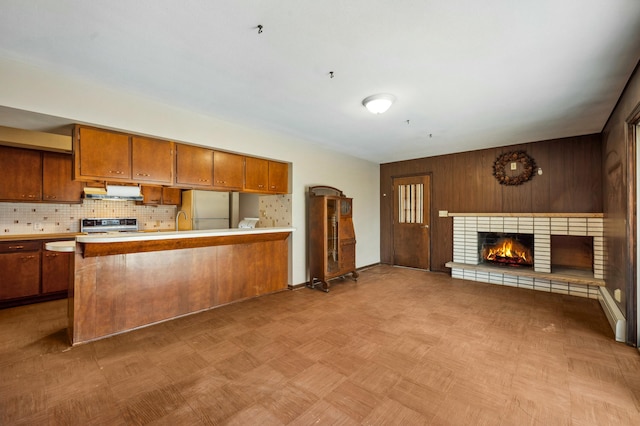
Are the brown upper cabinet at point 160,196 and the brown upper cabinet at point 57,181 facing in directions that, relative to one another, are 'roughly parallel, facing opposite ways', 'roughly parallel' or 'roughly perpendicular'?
roughly parallel

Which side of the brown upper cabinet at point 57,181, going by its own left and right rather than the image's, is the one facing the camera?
front

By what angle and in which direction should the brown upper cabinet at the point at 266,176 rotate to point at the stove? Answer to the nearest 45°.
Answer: approximately 135° to its right

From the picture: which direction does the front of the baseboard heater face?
to the viewer's left

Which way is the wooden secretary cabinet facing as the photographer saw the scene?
facing the viewer and to the right of the viewer

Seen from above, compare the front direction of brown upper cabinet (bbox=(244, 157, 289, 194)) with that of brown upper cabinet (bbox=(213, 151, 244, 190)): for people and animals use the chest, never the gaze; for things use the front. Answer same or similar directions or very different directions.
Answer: same or similar directions

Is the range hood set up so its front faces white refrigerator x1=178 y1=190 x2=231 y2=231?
no

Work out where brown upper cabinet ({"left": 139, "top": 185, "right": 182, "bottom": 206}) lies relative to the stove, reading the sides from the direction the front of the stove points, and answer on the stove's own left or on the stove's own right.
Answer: on the stove's own left

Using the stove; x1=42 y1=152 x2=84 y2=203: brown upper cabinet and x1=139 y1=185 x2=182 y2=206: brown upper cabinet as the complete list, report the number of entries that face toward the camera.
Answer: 3

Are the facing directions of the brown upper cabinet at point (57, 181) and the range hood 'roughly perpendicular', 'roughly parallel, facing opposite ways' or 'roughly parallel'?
roughly parallel

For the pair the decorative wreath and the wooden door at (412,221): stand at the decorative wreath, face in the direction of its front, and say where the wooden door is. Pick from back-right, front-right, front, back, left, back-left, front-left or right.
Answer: right

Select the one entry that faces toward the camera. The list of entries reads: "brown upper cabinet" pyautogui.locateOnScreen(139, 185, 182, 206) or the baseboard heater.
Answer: the brown upper cabinet

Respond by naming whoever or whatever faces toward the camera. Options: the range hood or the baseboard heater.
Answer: the range hood

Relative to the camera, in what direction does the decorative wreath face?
facing the viewer

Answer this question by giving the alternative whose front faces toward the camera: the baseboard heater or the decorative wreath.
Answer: the decorative wreath

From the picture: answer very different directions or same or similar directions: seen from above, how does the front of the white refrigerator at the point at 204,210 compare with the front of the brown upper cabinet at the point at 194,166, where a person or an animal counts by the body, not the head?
same or similar directions
